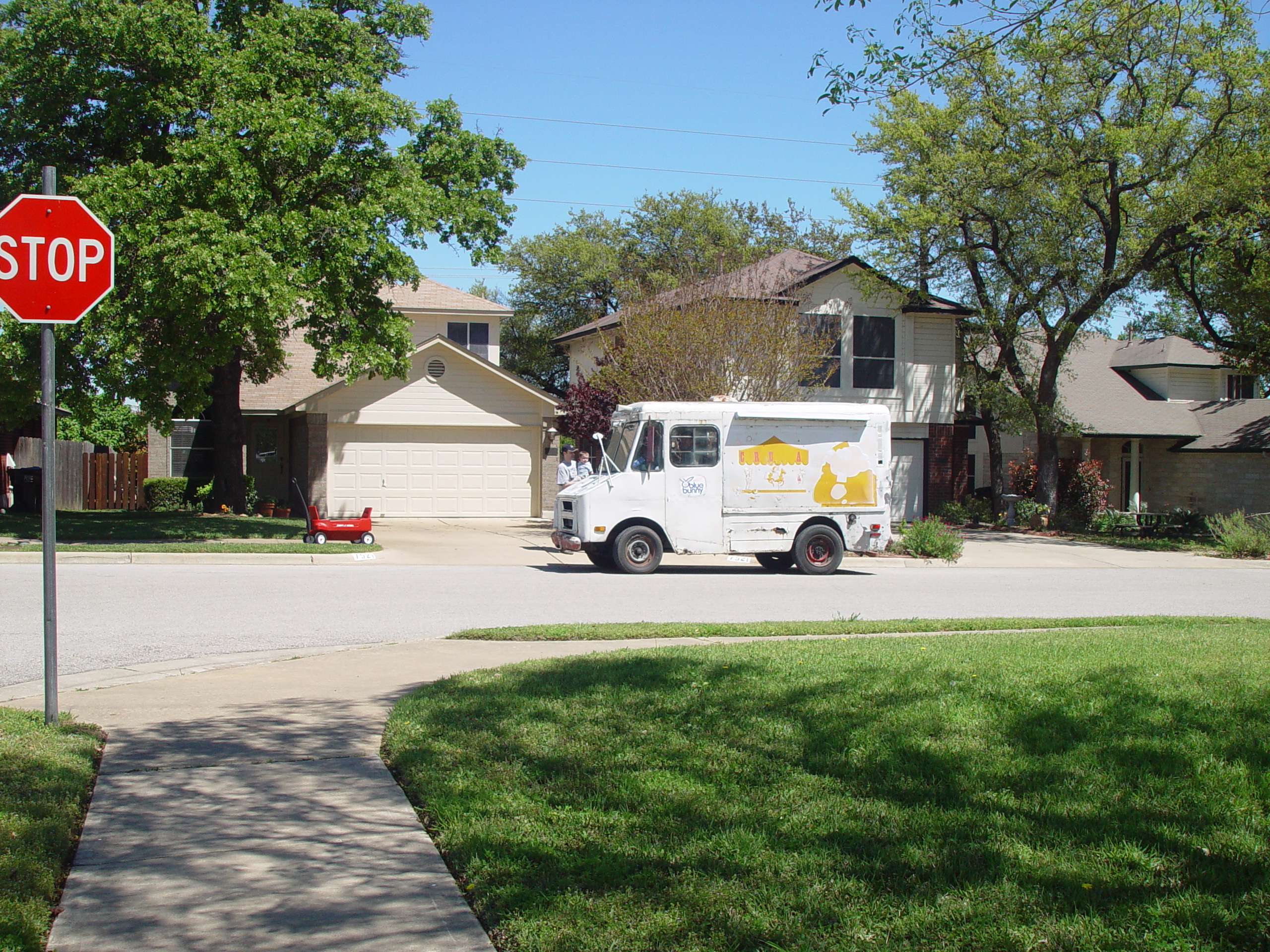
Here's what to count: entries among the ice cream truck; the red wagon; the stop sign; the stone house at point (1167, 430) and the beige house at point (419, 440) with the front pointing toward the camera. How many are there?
3

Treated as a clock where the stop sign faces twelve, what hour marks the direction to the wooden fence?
The wooden fence is roughly at 6 o'clock from the stop sign.

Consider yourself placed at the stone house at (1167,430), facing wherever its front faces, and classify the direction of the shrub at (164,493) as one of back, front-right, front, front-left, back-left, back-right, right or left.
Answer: front-right

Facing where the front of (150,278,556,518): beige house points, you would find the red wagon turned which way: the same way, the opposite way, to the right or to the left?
to the right

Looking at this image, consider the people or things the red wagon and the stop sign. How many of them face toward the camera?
1

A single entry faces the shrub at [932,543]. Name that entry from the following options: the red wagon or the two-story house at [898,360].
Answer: the two-story house

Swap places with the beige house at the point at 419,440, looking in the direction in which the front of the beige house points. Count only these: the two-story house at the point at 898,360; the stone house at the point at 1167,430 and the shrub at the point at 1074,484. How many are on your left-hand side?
3

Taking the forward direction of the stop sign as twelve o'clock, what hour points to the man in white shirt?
The man in white shirt is roughly at 7 o'clock from the stop sign.

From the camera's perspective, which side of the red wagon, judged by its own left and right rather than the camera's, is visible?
left

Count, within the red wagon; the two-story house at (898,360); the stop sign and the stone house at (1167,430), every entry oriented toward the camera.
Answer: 3

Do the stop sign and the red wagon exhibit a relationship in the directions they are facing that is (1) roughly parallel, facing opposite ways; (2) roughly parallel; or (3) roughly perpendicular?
roughly perpendicular

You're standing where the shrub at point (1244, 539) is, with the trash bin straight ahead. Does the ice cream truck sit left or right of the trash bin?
left

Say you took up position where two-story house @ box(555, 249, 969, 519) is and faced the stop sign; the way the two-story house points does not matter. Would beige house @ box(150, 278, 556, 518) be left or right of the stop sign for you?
right

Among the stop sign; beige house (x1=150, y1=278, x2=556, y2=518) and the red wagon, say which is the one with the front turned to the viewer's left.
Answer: the red wagon

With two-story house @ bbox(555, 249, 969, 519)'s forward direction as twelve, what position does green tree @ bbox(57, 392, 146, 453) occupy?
The green tree is roughly at 3 o'clock from the two-story house.
